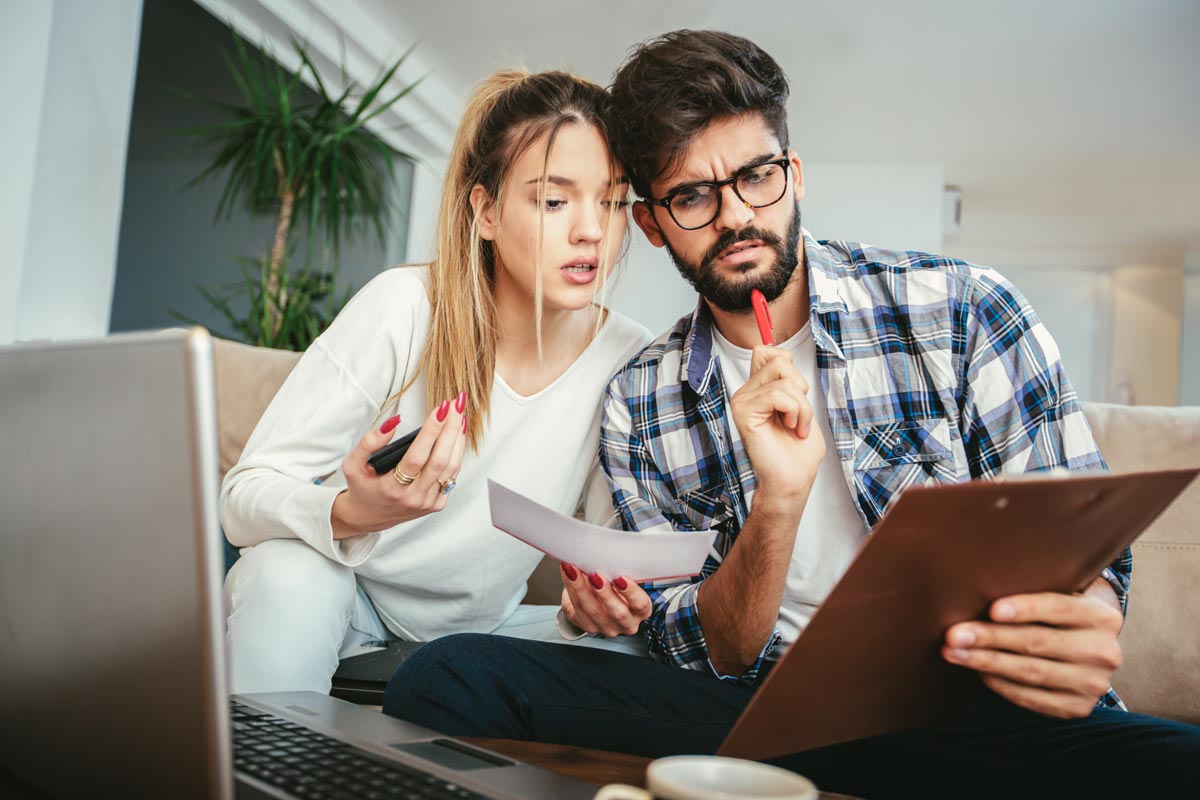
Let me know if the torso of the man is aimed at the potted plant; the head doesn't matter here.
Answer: no

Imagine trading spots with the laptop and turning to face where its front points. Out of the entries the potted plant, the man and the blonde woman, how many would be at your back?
0

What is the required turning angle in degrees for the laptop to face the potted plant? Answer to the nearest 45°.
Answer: approximately 45° to its left

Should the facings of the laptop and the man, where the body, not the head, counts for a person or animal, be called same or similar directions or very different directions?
very different directions

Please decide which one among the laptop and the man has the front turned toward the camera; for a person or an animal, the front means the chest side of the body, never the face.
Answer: the man

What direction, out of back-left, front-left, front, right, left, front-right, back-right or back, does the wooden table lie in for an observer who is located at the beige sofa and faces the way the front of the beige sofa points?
front-right

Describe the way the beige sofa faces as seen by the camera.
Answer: facing the viewer

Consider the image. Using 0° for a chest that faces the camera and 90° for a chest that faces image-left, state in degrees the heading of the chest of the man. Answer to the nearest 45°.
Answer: approximately 0°

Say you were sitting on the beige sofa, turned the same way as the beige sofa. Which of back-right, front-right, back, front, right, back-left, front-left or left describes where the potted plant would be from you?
back-right

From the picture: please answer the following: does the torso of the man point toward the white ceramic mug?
yes

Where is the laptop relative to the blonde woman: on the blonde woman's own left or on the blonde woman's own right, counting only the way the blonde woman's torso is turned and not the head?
on the blonde woman's own right

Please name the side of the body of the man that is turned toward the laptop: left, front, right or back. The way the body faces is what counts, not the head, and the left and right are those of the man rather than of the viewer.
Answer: front
